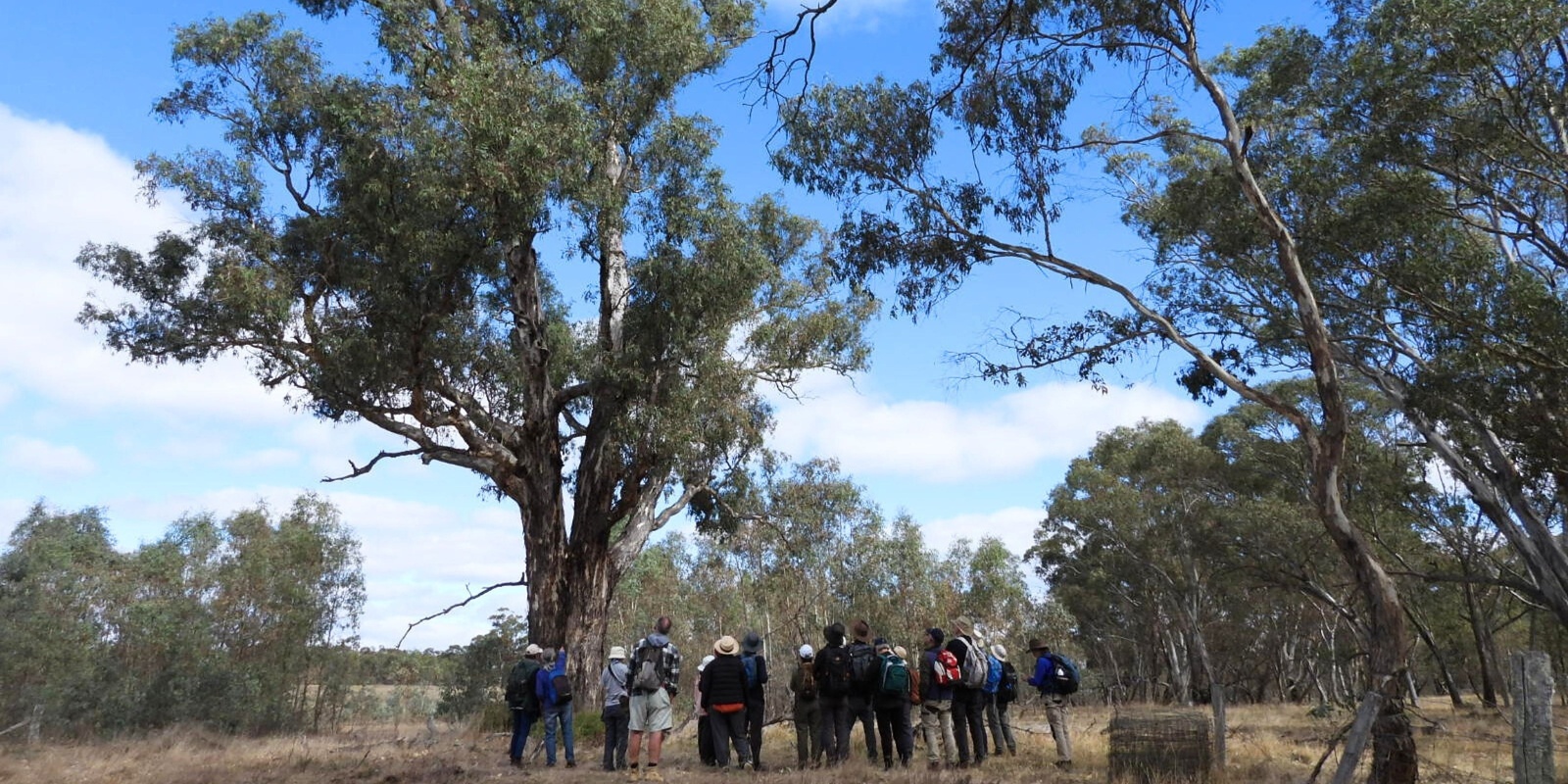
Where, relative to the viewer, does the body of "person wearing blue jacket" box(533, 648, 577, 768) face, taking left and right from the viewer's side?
facing away from the viewer

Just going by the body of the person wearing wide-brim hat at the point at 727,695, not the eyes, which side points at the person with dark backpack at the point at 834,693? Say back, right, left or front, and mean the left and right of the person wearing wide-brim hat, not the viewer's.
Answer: right

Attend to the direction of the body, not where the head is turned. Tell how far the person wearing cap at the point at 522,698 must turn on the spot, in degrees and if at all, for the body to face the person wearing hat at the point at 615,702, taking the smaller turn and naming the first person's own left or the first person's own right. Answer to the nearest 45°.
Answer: approximately 90° to the first person's own right

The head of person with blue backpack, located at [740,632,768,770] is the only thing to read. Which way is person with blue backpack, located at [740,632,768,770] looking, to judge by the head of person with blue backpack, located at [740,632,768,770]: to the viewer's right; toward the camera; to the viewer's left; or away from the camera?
away from the camera

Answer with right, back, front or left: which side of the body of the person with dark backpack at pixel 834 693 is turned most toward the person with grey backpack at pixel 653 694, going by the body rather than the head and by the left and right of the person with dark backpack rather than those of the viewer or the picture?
left

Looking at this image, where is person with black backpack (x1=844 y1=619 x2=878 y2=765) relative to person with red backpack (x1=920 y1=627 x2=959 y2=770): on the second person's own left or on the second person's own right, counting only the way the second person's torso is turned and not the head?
on the second person's own left

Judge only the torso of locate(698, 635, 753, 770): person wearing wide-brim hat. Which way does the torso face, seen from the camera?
away from the camera

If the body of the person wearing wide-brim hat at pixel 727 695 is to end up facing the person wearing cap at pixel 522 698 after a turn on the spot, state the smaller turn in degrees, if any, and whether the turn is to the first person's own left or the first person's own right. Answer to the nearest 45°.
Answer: approximately 45° to the first person's own left

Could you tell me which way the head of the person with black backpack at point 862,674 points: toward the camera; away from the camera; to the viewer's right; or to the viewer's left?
away from the camera

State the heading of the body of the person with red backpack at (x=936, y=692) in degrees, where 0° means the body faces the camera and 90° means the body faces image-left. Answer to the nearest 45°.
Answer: approximately 135°

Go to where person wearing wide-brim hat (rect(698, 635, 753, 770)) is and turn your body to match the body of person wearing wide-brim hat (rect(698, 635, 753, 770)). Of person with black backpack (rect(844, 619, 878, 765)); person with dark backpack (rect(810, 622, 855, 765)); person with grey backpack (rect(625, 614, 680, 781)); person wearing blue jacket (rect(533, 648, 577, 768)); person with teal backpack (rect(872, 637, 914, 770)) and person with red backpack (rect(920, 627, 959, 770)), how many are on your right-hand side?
4

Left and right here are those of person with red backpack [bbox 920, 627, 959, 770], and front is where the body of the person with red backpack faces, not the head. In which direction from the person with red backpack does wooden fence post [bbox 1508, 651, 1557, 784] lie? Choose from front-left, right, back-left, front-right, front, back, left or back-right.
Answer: back

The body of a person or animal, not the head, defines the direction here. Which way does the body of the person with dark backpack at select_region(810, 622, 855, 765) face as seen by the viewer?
away from the camera

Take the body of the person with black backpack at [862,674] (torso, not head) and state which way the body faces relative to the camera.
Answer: away from the camera

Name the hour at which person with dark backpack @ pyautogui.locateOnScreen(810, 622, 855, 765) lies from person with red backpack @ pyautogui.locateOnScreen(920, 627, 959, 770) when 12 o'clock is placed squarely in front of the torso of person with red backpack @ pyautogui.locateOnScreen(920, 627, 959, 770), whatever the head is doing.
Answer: person with dark backpack @ pyautogui.locateOnScreen(810, 622, 855, 765) is roughly at 10 o'clock from person with red backpack @ pyautogui.locateOnScreen(920, 627, 959, 770).

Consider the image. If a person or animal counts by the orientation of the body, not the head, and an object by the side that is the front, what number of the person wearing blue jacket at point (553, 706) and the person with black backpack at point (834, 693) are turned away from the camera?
2

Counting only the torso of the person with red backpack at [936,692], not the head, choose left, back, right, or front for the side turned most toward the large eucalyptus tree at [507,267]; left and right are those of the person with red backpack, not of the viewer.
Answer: front
